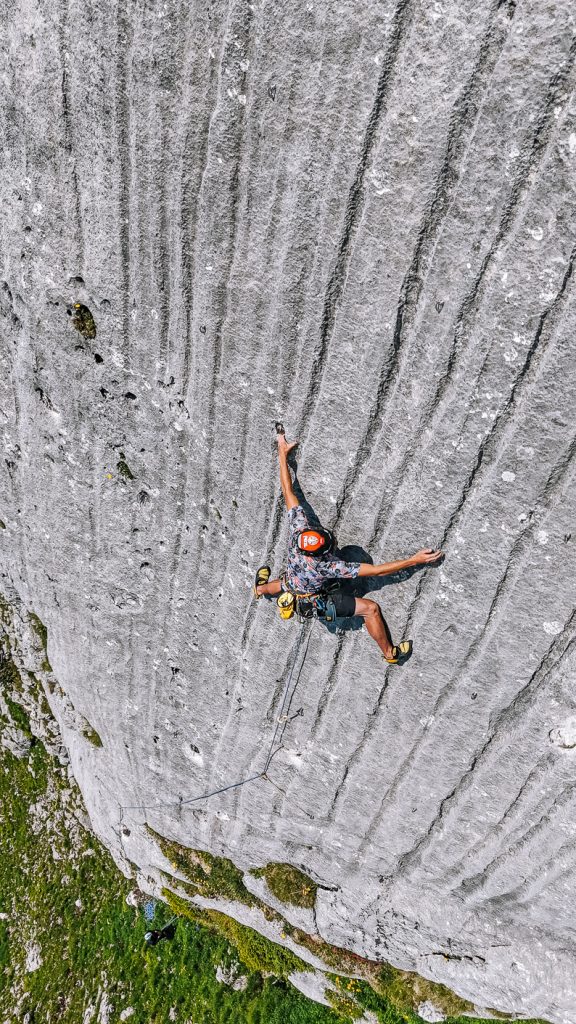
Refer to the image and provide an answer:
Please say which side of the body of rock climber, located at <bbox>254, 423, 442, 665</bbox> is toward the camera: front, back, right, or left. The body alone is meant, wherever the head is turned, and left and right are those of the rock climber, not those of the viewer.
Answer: back
